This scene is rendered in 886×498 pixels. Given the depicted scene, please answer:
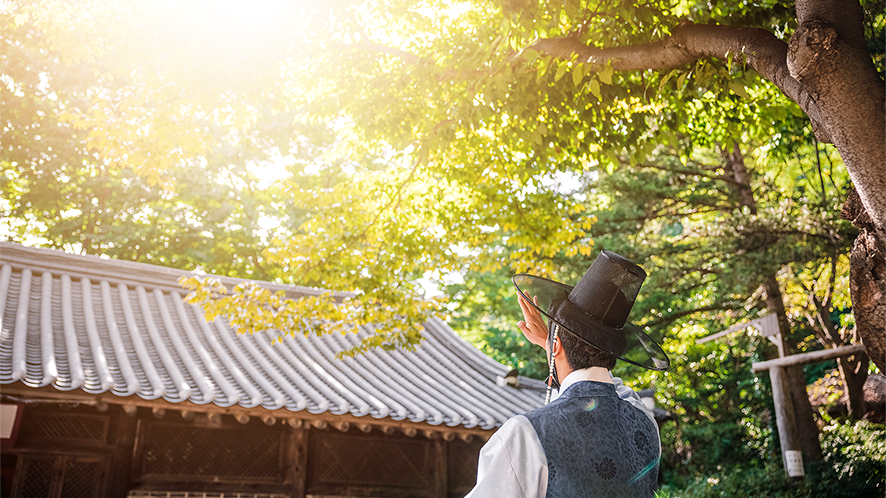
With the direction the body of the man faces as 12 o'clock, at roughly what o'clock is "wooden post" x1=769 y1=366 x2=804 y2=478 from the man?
The wooden post is roughly at 2 o'clock from the man.

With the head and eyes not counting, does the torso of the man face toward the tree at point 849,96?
no

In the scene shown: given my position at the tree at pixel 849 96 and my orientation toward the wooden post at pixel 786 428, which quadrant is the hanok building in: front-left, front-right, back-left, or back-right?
front-left

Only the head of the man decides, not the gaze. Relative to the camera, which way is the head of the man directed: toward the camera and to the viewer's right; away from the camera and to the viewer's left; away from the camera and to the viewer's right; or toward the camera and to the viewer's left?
away from the camera and to the viewer's left

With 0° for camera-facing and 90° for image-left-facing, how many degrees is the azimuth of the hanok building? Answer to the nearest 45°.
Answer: approximately 315°

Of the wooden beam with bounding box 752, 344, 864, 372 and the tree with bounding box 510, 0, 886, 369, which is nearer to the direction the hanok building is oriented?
the tree

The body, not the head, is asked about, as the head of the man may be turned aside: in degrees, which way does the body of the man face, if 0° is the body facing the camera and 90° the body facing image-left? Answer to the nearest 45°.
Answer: approximately 135°

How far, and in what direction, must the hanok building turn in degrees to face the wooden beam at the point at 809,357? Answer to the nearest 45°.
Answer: approximately 45° to its left

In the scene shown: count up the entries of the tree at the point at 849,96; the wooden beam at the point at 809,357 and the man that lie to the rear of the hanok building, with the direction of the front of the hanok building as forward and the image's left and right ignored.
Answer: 0

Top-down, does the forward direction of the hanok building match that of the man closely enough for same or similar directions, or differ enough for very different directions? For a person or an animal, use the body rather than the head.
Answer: very different directions
